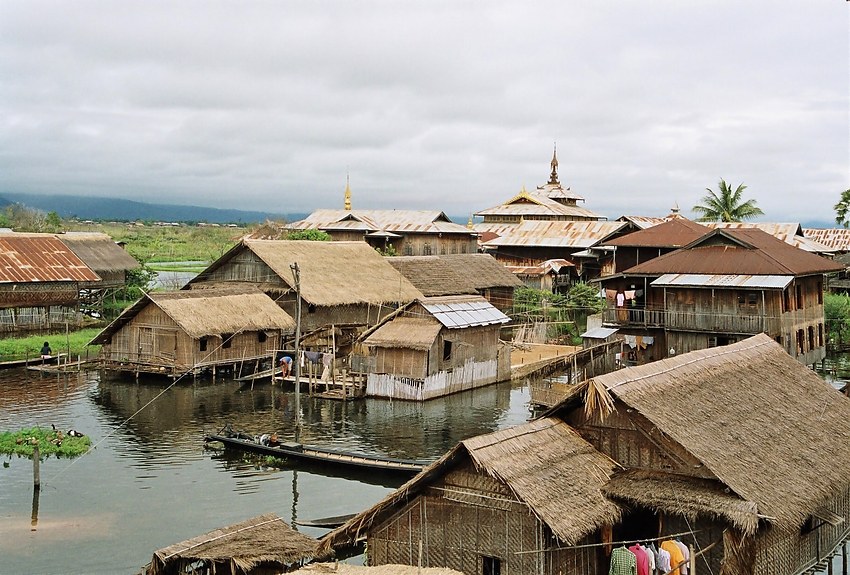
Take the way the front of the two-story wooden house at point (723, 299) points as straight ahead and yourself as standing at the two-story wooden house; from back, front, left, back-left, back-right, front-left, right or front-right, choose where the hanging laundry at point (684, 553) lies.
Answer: front-left

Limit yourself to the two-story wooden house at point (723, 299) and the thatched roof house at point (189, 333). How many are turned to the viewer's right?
0

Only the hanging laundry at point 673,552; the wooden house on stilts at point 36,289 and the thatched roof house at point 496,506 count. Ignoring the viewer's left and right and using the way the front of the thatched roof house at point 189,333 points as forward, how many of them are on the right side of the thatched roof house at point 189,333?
1

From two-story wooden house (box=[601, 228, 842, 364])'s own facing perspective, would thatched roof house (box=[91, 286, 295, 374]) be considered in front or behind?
in front

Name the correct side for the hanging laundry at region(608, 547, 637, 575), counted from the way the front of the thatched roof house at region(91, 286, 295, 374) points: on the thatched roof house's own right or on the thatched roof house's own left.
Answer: on the thatched roof house's own left

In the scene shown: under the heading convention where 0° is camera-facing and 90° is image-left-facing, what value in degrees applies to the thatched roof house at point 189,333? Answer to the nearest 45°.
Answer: approximately 45°

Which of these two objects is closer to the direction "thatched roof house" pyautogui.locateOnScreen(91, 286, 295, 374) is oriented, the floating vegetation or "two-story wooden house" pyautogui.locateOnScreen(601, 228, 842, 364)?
the floating vegetation

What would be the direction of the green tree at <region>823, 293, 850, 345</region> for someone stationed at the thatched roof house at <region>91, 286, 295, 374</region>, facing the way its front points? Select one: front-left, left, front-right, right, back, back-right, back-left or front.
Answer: back-left

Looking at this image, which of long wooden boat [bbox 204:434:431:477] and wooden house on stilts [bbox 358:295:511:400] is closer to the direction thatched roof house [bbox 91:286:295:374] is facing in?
the long wooden boat

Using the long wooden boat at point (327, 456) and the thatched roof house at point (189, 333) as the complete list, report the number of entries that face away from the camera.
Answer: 0
